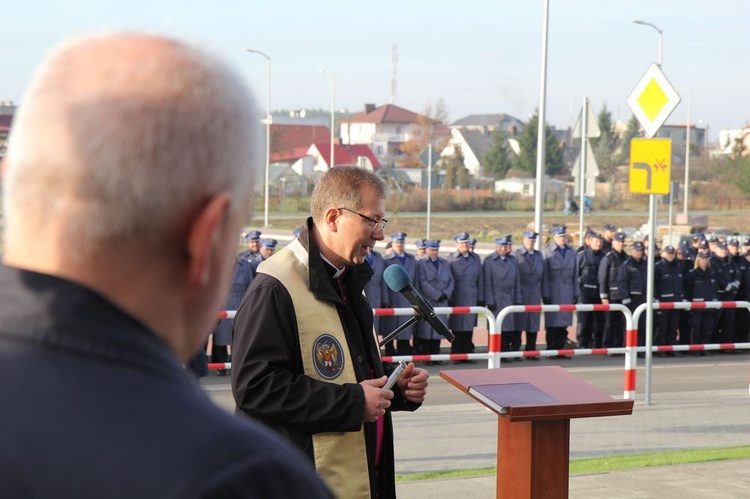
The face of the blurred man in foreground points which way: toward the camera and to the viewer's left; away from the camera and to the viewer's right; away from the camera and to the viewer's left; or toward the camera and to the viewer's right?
away from the camera and to the viewer's right

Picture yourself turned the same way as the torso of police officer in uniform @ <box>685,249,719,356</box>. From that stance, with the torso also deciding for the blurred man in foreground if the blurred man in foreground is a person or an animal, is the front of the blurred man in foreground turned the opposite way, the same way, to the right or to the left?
the opposite way

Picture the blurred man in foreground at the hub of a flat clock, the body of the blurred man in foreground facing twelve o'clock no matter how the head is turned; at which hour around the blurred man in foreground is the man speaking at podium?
The man speaking at podium is roughly at 11 o'clock from the blurred man in foreground.

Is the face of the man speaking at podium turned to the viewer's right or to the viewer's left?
to the viewer's right

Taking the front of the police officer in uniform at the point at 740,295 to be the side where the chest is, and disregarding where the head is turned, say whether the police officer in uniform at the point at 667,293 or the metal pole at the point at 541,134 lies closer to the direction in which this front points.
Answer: the police officer in uniform

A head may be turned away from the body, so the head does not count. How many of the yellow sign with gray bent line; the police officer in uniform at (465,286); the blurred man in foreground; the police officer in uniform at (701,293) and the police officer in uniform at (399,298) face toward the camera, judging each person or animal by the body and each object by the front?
4

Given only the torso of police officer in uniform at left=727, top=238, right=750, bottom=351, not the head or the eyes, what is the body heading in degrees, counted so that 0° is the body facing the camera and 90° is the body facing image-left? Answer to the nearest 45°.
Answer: approximately 45°

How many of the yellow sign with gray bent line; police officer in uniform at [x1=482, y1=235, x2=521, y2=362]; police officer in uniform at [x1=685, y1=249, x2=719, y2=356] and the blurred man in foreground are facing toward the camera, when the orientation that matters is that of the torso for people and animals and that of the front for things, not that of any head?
3
